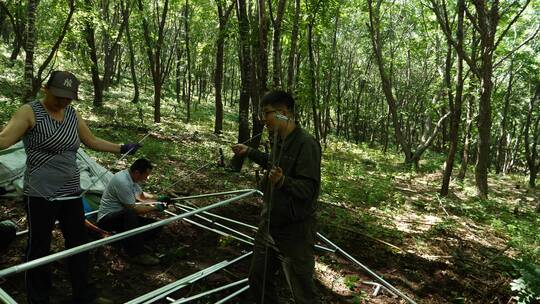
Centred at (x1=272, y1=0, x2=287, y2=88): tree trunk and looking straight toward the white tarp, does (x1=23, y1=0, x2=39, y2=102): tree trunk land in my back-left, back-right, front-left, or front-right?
front-right

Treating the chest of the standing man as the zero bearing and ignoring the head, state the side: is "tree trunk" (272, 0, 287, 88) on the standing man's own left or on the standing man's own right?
on the standing man's own right

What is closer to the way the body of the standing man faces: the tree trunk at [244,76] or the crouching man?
the crouching man

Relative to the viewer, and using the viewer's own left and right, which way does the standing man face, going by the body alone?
facing the viewer and to the left of the viewer

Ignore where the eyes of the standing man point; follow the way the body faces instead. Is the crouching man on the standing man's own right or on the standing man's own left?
on the standing man's own right

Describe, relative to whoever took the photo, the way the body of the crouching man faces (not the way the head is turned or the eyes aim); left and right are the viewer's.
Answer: facing to the right of the viewer

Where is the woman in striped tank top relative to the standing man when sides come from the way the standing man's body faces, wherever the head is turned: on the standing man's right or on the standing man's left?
on the standing man's right

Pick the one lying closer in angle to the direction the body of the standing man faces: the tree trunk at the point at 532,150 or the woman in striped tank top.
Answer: the woman in striped tank top

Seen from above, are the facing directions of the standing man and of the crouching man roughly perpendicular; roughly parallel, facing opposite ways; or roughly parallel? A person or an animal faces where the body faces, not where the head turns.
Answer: roughly parallel, facing opposite ways

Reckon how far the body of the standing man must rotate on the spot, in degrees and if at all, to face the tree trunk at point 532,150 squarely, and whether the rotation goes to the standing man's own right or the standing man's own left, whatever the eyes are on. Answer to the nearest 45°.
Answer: approximately 180°

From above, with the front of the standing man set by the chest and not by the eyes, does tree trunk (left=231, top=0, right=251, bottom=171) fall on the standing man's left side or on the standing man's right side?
on the standing man's right side

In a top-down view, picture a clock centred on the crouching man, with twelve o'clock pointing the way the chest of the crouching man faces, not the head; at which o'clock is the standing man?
The standing man is roughly at 2 o'clock from the crouching man.

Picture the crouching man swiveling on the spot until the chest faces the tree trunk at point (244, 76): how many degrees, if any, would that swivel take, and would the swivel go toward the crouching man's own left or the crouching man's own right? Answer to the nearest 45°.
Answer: approximately 45° to the crouching man's own left

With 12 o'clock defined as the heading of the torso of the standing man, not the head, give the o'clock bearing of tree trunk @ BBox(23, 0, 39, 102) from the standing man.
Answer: The tree trunk is roughly at 3 o'clock from the standing man.
